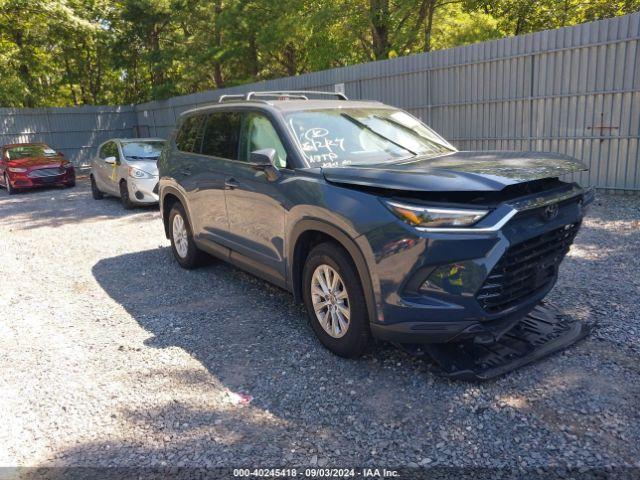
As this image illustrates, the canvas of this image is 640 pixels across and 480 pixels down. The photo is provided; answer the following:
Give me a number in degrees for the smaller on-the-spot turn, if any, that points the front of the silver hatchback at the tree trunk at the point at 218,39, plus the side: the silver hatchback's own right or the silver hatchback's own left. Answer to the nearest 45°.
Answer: approximately 135° to the silver hatchback's own left

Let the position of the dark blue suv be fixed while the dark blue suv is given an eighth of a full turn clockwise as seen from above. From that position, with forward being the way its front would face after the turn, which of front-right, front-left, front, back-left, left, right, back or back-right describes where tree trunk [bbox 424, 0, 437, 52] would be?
back

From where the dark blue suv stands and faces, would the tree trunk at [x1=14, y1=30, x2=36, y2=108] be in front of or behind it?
behind

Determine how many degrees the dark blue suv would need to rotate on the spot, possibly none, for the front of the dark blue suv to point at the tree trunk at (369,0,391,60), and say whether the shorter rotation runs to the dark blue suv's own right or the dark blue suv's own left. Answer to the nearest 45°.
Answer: approximately 135° to the dark blue suv's own left

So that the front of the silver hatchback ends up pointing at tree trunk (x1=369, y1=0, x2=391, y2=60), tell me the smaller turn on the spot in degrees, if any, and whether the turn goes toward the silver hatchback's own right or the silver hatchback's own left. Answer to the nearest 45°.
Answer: approximately 90° to the silver hatchback's own left

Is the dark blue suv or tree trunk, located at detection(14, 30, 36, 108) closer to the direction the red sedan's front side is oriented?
the dark blue suv

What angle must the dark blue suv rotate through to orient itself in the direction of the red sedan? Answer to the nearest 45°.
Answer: approximately 180°

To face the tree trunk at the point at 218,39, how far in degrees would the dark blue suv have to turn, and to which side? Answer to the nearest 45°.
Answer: approximately 135° to its left
